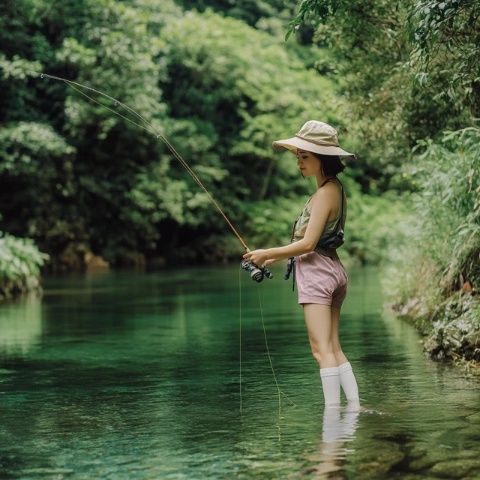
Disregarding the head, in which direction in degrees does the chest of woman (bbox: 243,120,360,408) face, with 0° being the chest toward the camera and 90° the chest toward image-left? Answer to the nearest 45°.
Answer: approximately 90°

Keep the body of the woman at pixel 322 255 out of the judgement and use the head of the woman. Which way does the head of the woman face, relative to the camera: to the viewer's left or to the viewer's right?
to the viewer's left

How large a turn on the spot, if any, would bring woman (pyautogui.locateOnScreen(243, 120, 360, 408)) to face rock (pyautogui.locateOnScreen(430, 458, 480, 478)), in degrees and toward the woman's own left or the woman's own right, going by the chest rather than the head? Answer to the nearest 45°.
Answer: approximately 90° to the woman's own left
